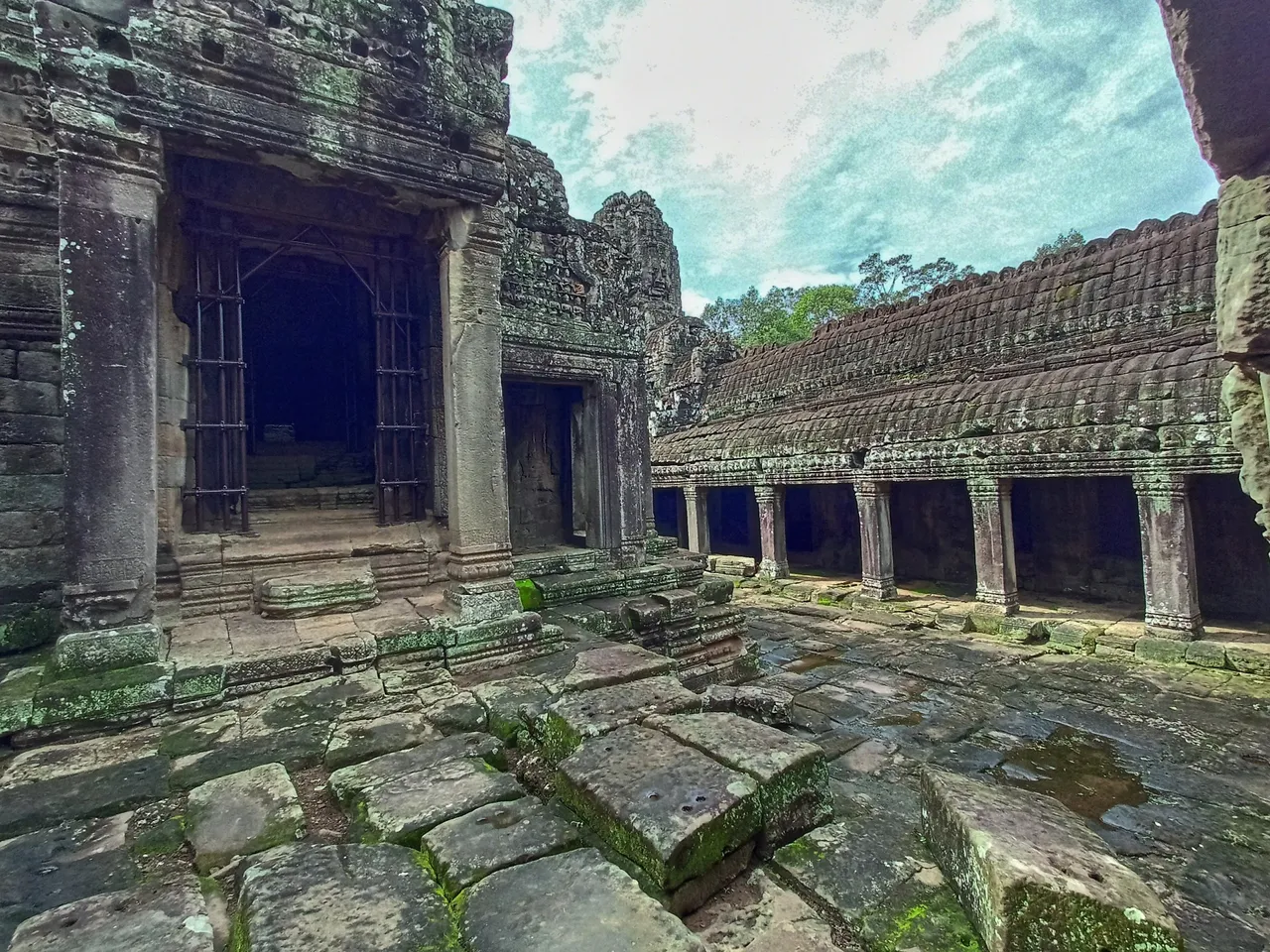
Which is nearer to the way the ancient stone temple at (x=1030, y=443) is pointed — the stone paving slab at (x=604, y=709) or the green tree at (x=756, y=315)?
the stone paving slab

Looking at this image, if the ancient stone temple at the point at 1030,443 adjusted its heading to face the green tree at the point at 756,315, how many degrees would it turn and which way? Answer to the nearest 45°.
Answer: approximately 90° to its right

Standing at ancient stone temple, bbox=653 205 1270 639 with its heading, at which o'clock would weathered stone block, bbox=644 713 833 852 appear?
The weathered stone block is roughly at 11 o'clock from the ancient stone temple.

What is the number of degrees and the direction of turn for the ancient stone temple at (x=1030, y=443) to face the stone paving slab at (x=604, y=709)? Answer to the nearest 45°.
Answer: approximately 45° to its left

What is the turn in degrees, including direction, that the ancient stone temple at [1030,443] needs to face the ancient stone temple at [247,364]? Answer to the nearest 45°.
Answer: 0° — it already faces it

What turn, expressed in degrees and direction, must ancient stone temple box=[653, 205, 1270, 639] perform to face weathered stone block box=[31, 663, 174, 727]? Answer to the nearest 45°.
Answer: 0° — it already faces it
